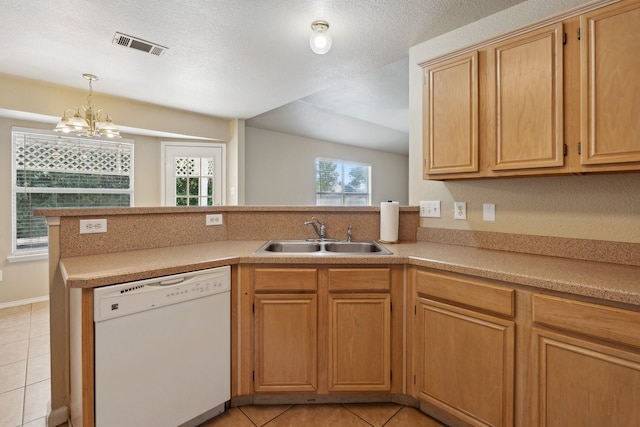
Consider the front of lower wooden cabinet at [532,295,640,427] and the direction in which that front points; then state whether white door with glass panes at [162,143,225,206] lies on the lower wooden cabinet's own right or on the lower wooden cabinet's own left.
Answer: on the lower wooden cabinet's own right

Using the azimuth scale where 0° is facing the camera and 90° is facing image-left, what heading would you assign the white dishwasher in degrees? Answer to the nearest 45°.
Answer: approximately 315°

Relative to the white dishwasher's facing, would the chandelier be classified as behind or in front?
behind

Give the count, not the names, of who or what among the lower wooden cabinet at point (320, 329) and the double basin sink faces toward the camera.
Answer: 2

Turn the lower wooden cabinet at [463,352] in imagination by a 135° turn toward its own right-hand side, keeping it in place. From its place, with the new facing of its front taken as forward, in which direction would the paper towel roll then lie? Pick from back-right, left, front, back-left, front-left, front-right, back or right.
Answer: front-left

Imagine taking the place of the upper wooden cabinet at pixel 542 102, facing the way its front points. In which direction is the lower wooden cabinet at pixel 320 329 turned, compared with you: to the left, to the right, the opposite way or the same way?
to the left

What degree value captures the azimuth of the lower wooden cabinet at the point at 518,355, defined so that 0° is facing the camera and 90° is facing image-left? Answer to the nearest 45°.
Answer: approximately 45°
